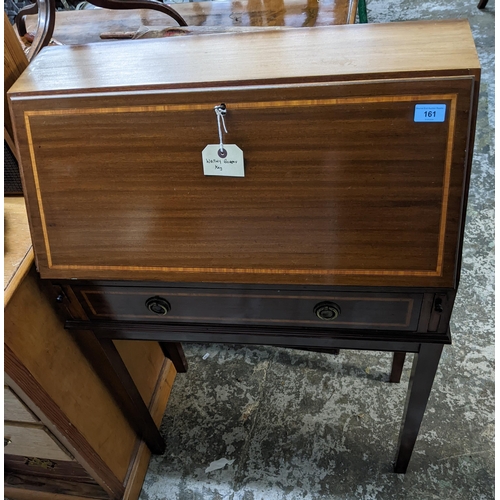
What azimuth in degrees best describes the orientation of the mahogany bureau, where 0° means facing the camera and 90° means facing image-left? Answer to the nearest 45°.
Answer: approximately 0°
